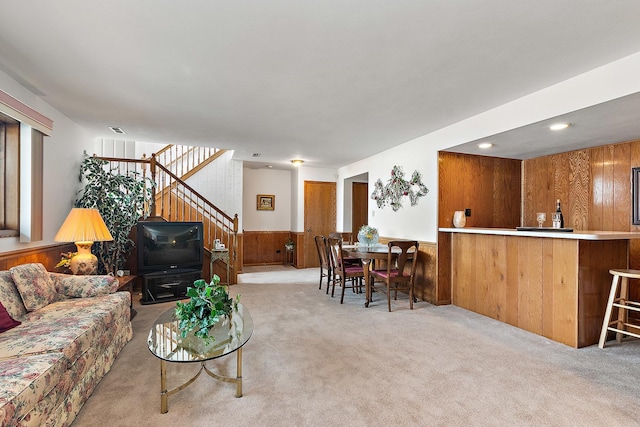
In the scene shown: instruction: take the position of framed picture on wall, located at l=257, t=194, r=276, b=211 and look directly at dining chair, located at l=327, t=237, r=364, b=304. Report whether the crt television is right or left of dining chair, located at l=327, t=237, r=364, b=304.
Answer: right

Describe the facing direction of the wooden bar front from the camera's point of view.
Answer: facing the viewer and to the left of the viewer

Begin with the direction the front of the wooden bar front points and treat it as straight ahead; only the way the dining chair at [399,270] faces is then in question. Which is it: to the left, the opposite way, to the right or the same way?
to the right

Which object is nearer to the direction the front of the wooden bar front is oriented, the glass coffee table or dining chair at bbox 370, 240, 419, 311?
the glass coffee table

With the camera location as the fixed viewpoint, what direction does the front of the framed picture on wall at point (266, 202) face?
facing the viewer

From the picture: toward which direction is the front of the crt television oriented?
toward the camera

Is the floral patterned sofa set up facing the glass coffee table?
yes

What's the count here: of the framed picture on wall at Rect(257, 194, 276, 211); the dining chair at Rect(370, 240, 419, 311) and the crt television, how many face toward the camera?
2

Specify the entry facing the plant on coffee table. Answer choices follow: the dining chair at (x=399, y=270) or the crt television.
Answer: the crt television

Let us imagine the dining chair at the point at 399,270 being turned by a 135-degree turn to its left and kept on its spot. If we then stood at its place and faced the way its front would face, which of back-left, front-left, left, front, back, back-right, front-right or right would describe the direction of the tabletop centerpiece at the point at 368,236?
back-right

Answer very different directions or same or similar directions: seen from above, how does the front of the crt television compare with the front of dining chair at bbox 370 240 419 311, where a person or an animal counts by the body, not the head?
very different directions

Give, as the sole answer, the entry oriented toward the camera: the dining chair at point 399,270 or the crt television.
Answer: the crt television

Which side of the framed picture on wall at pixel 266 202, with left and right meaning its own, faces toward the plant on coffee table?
front

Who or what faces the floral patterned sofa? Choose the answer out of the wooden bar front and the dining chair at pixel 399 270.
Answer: the wooden bar front

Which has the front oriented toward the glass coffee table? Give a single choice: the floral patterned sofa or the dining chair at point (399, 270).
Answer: the floral patterned sofa

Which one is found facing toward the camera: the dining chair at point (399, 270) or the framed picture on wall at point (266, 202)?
the framed picture on wall

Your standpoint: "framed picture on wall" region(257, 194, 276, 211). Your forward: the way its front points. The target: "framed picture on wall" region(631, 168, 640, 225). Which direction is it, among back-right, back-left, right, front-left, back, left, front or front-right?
front-left
